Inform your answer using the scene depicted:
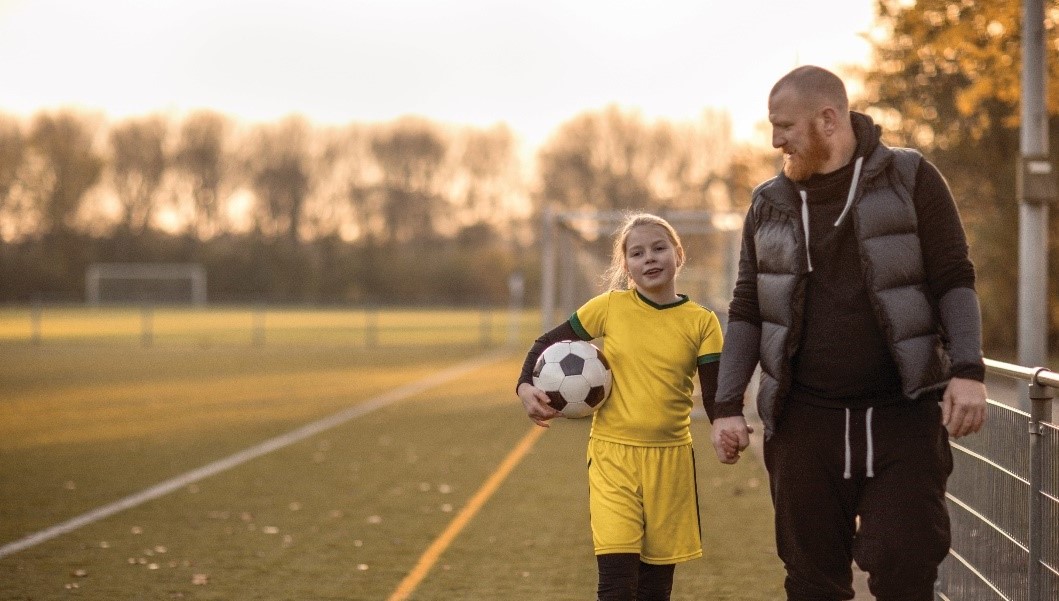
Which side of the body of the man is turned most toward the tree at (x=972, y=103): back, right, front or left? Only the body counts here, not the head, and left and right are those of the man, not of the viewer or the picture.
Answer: back

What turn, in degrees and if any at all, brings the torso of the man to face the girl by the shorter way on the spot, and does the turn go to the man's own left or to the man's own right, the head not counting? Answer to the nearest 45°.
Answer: approximately 135° to the man's own right

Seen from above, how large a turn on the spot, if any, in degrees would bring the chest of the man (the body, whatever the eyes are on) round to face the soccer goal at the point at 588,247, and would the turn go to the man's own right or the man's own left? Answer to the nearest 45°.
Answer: approximately 180°

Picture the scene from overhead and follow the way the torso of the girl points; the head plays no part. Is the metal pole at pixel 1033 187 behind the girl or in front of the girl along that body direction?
behind

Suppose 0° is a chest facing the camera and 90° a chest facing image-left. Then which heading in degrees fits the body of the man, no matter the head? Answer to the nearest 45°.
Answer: approximately 0°
